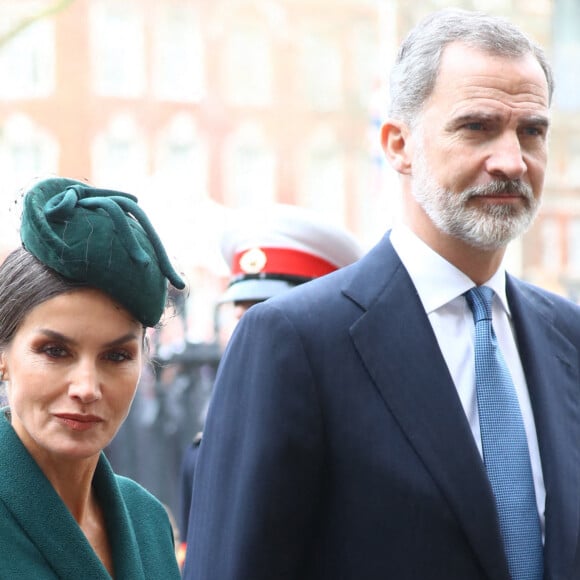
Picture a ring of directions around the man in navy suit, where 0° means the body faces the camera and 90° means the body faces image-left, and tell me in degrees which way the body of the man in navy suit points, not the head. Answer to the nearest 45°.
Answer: approximately 315°

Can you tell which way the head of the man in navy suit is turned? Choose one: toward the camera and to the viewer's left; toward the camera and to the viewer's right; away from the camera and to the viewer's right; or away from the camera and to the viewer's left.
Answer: toward the camera and to the viewer's right
